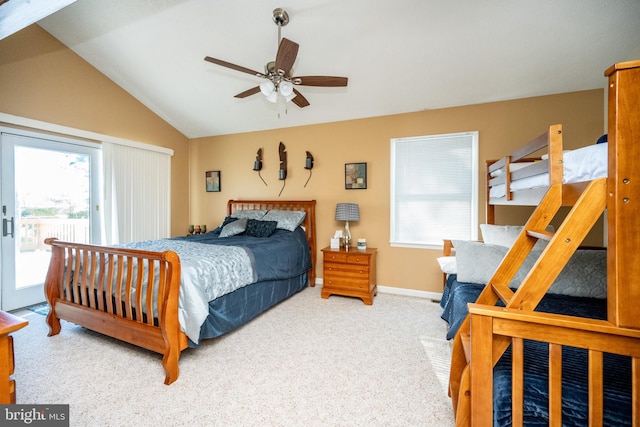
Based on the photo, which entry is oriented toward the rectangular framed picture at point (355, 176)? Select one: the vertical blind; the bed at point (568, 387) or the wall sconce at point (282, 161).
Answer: the vertical blind

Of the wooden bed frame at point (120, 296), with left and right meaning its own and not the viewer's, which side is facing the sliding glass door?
right

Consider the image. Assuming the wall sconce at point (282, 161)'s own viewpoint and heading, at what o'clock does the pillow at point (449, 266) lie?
The pillow is roughly at 9 o'clock from the wall sconce.

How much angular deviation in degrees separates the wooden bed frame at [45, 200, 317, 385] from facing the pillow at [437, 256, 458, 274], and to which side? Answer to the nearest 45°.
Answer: approximately 135° to its left

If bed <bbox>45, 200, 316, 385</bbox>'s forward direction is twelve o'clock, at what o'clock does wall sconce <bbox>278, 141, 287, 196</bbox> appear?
The wall sconce is roughly at 6 o'clock from the bed.

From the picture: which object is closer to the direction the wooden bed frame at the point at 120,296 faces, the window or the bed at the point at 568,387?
the bed

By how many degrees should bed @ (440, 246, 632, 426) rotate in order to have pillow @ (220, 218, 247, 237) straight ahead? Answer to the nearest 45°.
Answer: approximately 90° to its right

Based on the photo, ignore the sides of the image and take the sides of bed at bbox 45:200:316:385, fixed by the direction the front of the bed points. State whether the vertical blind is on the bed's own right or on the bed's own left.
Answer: on the bed's own right

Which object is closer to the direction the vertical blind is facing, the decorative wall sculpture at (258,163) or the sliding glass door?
the decorative wall sculpture

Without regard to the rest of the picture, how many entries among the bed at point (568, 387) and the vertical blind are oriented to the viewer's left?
0

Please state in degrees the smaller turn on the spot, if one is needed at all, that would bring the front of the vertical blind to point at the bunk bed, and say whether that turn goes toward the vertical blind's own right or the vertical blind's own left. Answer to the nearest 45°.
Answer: approximately 45° to the vertical blind's own right

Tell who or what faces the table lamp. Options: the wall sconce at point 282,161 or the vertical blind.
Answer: the vertical blind
